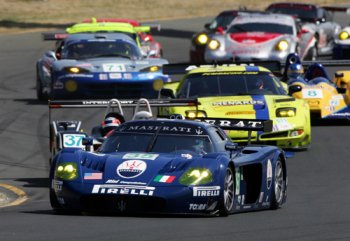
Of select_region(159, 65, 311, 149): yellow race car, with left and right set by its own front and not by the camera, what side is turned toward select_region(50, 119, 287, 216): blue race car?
front

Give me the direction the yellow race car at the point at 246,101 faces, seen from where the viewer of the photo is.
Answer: facing the viewer

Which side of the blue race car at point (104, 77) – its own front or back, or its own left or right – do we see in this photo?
front

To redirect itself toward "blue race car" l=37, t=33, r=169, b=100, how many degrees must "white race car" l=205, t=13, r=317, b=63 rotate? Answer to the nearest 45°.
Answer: approximately 45° to its right

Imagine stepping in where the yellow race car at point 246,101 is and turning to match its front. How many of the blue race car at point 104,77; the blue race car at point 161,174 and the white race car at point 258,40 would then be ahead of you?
1

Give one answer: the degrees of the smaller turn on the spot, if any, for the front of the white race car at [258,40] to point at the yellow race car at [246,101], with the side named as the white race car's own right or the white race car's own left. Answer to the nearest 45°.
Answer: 0° — it already faces it

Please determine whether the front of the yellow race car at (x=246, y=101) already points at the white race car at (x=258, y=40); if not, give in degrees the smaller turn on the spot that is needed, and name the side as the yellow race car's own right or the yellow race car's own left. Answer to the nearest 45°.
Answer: approximately 180°

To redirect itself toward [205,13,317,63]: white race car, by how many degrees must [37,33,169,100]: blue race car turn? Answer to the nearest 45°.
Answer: approximately 135° to its left

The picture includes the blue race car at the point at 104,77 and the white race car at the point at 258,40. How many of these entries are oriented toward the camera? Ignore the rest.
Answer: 2

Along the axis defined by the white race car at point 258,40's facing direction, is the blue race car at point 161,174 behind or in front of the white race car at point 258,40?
in front

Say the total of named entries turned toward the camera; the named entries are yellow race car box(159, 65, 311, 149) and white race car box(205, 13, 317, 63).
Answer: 2
